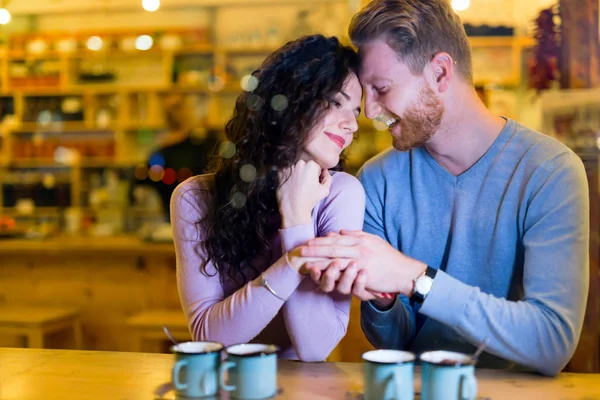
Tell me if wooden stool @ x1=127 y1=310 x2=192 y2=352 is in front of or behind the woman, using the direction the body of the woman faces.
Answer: behind

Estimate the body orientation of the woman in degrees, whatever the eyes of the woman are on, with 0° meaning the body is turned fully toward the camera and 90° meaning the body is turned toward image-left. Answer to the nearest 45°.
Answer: approximately 315°

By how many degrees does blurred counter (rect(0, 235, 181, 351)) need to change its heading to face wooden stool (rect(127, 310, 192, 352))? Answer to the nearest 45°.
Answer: approximately 45° to its left

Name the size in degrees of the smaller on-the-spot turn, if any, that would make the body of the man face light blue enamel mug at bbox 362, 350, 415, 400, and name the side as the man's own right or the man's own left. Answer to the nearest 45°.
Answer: approximately 45° to the man's own left

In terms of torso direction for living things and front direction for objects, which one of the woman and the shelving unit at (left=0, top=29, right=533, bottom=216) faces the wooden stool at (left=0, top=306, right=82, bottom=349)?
the shelving unit

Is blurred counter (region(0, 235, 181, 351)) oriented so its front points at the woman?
yes

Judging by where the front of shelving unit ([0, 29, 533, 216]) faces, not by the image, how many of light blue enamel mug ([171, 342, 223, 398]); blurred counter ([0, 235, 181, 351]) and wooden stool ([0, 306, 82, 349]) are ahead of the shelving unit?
3

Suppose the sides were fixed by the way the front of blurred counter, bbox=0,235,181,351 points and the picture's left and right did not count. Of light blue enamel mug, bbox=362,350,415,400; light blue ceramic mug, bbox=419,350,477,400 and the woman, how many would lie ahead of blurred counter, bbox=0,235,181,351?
3

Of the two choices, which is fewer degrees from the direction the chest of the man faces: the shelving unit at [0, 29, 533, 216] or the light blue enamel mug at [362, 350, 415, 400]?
the light blue enamel mug

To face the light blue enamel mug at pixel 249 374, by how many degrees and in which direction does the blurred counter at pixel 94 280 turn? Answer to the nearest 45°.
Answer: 0° — it already faces it

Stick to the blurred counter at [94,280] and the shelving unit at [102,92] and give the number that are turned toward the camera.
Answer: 2
